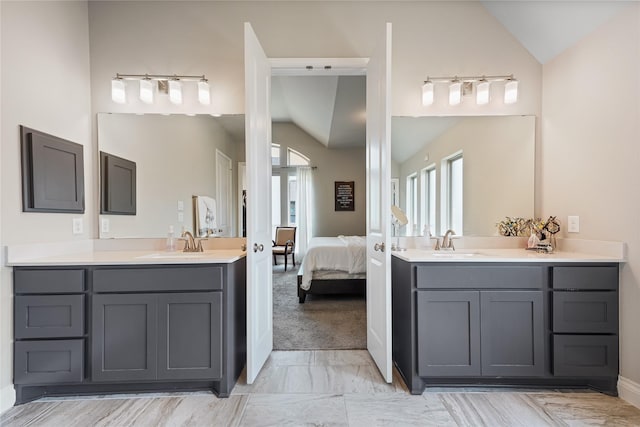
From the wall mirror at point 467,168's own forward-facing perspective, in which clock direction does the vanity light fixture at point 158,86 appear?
The vanity light fixture is roughly at 2 o'clock from the wall mirror.

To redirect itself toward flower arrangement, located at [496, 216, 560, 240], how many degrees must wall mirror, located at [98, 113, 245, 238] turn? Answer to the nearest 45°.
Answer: approximately 45° to its left

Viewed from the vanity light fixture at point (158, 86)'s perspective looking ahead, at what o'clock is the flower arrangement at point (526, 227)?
The flower arrangement is roughly at 10 o'clock from the vanity light fixture.

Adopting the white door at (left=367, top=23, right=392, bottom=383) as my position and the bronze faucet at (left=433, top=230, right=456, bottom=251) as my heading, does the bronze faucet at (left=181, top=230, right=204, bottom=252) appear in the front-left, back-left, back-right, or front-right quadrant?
back-left

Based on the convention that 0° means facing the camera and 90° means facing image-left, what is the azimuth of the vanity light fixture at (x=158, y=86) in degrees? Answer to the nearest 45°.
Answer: approximately 0°

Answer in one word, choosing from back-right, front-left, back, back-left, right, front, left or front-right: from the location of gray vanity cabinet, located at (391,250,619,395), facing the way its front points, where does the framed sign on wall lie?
back-right
